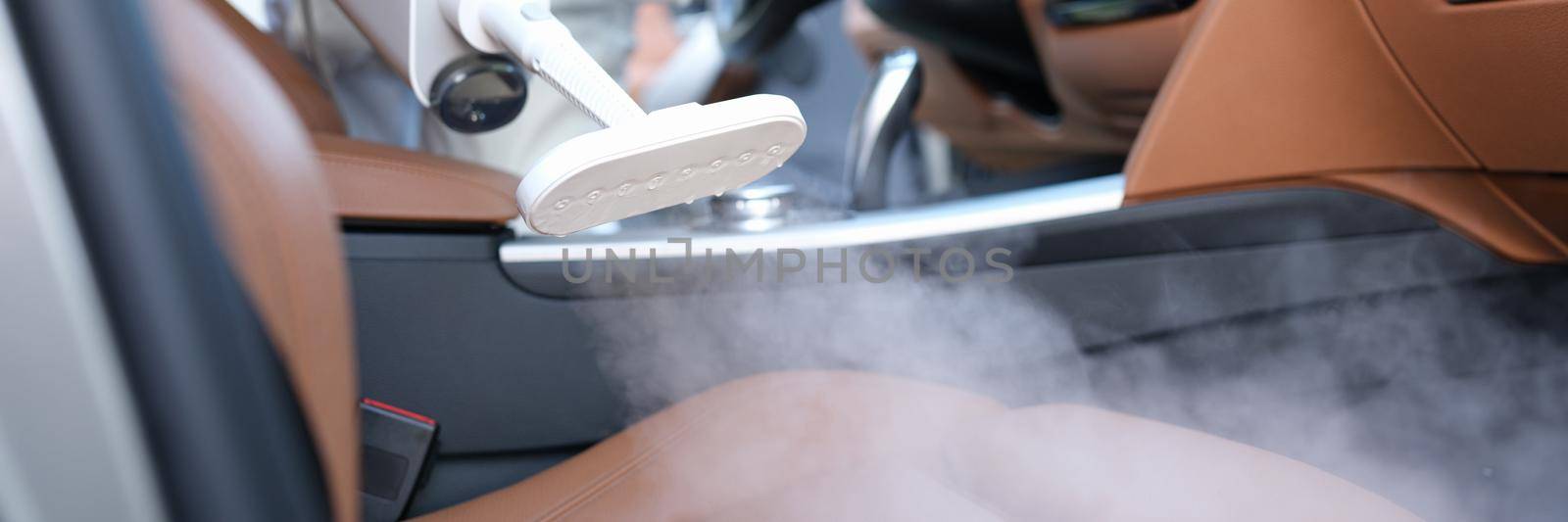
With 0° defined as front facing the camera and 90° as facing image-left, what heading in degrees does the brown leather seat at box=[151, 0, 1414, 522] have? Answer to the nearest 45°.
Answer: approximately 270°
